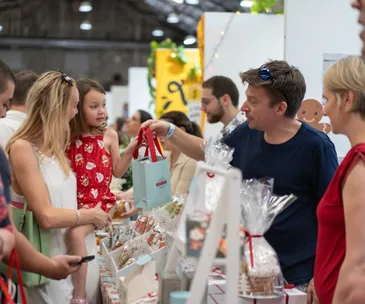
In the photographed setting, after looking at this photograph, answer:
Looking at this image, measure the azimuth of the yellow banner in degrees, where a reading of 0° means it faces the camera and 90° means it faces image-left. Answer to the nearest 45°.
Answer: approximately 0°

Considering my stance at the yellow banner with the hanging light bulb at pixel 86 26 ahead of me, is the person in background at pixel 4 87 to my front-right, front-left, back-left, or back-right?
back-left

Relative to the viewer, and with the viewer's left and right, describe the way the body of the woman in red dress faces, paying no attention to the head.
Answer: facing to the left of the viewer

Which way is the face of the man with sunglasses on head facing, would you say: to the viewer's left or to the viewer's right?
to the viewer's left

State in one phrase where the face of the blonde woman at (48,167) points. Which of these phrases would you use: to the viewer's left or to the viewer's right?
to the viewer's right

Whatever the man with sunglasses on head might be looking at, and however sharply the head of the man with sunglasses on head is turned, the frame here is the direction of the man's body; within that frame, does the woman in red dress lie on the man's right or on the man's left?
on the man's left

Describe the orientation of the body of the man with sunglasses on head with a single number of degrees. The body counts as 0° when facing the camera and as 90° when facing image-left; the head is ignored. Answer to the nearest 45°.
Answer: approximately 45°

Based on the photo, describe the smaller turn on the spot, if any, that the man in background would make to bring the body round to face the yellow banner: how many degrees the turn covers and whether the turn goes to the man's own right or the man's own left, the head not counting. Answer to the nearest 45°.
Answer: approximately 90° to the man's own right

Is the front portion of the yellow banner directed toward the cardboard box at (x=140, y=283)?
yes

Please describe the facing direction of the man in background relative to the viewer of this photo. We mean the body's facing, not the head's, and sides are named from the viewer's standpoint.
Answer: facing to the left of the viewer

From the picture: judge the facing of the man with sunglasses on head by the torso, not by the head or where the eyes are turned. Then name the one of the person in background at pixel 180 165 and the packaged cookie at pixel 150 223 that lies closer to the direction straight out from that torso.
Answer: the packaged cookie
